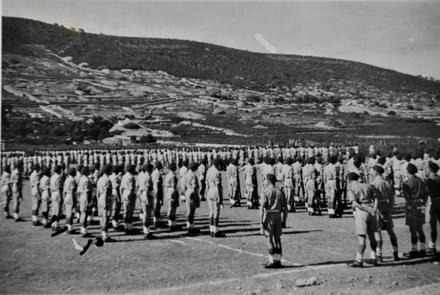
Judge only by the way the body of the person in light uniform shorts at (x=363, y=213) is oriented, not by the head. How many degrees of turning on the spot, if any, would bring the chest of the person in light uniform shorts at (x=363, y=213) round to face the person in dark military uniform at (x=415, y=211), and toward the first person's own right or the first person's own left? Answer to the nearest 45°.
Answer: approximately 90° to the first person's own right

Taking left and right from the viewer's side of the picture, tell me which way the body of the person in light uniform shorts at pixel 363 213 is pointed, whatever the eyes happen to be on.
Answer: facing away from the viewer and to the left of the viewer

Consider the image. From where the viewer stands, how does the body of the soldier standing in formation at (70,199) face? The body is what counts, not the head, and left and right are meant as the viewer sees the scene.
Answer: facing away from the viewer and to the right of the viewer

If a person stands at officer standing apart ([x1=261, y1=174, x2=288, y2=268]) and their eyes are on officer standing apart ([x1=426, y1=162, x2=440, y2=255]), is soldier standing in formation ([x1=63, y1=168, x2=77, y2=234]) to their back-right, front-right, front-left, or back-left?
back-left

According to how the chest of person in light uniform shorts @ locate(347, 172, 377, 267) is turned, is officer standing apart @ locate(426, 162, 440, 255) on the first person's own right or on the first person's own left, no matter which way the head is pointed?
on the first person's own right

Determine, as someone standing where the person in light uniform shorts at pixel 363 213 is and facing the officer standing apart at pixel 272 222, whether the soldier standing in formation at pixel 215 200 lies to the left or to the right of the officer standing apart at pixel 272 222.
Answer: right

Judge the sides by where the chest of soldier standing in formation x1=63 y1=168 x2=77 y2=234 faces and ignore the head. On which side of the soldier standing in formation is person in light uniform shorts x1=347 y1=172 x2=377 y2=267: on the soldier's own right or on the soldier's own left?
on the soldier's own right

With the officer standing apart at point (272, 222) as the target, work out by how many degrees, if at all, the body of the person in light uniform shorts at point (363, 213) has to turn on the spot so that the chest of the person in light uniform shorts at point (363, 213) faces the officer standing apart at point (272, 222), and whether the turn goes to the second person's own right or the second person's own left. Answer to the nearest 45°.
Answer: approximately 45° to the second person's own left

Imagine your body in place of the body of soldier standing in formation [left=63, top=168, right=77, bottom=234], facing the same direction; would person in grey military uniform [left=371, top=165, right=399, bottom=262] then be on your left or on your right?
on your right
